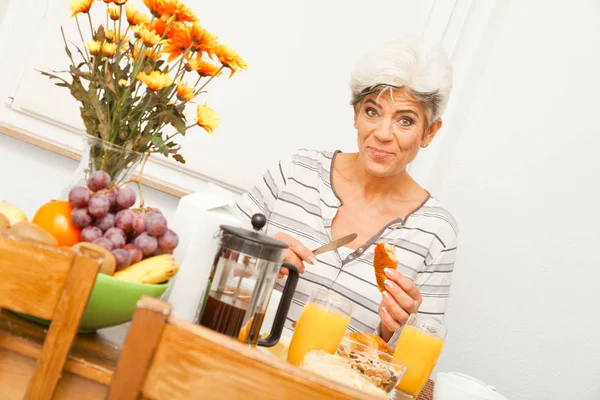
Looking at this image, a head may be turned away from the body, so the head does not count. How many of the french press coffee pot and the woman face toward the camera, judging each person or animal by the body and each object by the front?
1

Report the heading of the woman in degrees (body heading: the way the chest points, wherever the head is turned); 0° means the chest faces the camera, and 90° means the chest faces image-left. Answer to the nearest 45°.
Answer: approximately 0°

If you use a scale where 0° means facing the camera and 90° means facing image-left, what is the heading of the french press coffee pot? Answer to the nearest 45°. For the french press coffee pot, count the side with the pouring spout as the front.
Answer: approximately 90°
